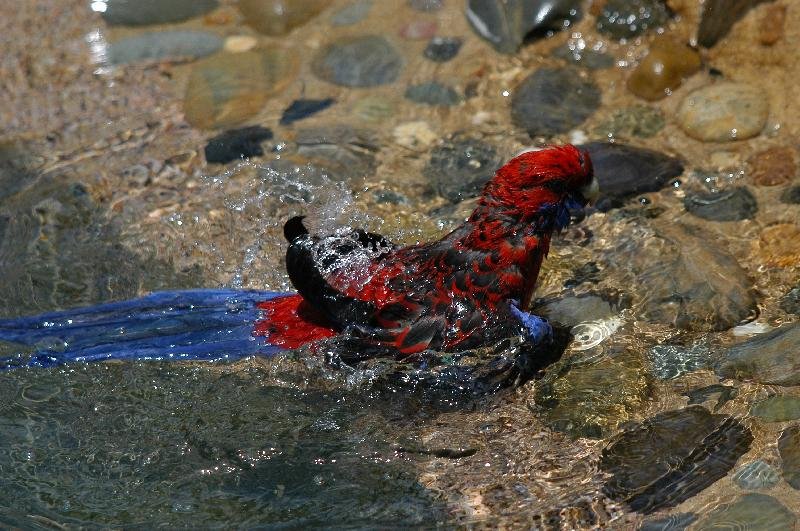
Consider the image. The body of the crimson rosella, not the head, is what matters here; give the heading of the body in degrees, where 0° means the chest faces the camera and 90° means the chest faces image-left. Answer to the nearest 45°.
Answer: approximately 270°

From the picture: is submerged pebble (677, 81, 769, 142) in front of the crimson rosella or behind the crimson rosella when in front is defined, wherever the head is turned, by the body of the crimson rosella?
in front

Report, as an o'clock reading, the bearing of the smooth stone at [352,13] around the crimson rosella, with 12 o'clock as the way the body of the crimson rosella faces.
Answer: The smooth stone is roughly at 9 o'clock from the crimson rosella.

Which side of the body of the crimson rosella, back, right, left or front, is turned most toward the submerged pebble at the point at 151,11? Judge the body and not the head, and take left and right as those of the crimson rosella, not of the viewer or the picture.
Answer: left

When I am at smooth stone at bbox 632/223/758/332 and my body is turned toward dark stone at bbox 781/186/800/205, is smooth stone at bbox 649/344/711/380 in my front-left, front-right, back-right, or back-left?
back-right

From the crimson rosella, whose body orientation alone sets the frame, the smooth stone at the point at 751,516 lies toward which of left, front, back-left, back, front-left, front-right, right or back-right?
front-right

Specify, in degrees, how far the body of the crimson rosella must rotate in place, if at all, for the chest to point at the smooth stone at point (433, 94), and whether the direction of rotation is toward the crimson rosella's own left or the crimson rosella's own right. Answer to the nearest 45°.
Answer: approximately 90° to the crimson rosella's own left

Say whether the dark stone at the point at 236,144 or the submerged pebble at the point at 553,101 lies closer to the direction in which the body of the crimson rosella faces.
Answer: the submerged pebble

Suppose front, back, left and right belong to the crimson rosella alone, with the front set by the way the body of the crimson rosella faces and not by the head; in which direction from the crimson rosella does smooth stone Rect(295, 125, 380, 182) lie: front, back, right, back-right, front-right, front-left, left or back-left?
left

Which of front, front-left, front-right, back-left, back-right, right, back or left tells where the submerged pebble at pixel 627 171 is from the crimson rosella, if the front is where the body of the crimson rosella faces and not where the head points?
front-left

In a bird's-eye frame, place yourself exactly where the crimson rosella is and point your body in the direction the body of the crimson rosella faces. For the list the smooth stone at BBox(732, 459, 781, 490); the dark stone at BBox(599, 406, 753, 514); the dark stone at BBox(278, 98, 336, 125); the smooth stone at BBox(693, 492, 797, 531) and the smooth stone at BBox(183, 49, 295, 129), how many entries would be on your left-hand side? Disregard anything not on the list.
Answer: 2

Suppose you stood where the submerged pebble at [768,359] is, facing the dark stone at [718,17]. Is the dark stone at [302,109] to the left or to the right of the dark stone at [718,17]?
left

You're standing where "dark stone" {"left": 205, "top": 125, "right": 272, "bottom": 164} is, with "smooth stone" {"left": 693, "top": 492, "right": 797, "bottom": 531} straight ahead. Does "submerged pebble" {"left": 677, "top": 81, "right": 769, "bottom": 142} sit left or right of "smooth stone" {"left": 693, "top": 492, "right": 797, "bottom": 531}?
left
